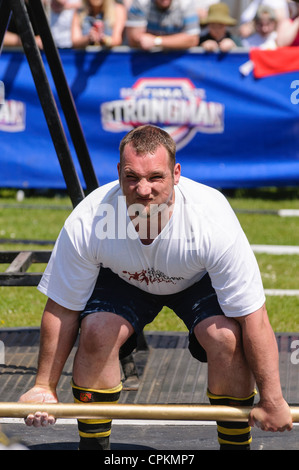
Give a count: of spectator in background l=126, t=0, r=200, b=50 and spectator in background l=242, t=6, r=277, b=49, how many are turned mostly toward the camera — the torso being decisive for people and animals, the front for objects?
2

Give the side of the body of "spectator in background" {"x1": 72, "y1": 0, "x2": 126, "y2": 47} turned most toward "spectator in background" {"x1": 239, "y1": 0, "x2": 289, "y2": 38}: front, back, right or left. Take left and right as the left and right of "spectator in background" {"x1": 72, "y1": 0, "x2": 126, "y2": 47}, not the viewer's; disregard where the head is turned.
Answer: left
